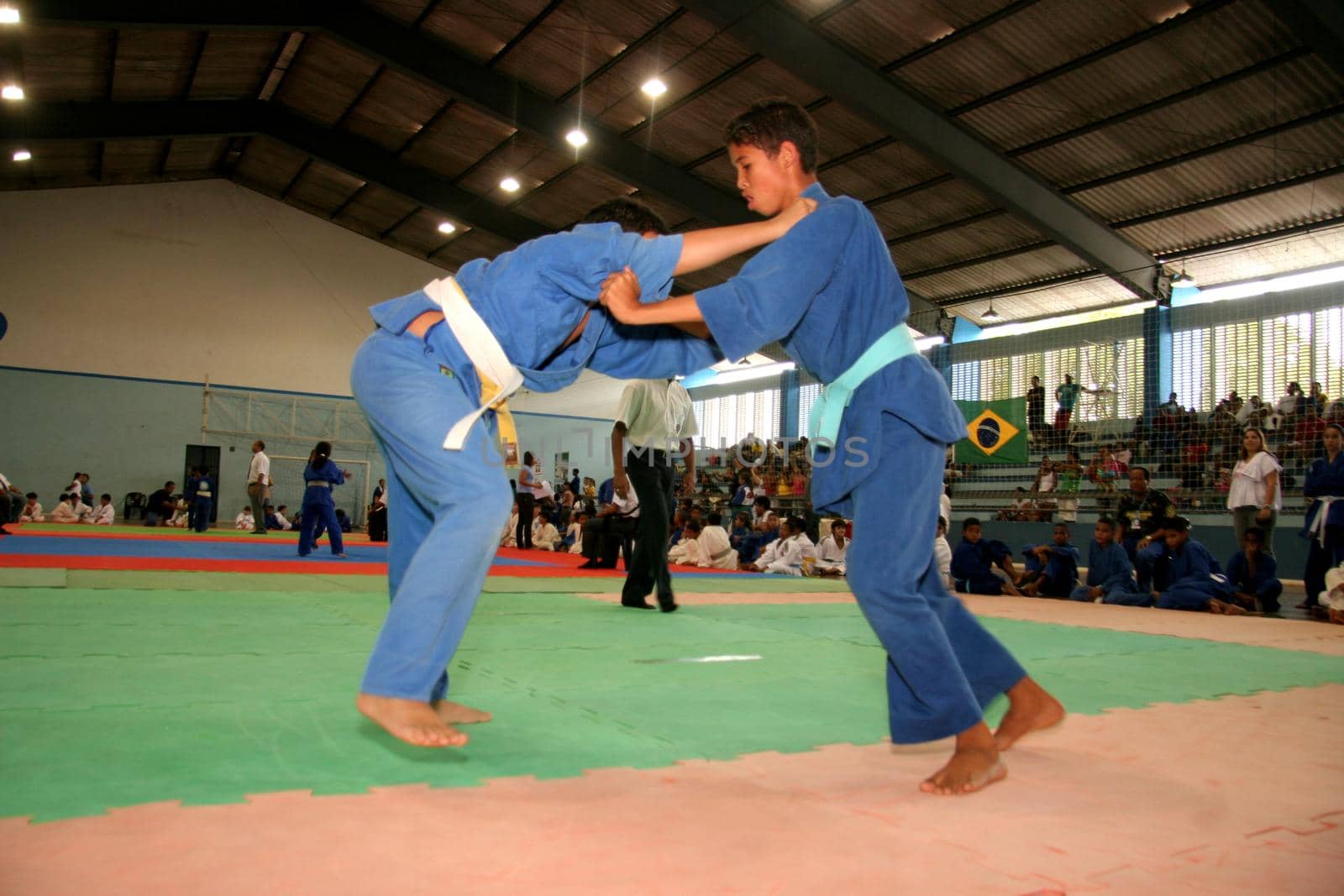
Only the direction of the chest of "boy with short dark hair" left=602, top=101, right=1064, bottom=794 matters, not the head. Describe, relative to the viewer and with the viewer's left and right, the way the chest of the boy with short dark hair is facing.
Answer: facing to the left of the viewer

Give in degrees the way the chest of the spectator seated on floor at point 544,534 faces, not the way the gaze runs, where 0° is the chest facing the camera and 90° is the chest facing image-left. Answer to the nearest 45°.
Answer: approximately 45°

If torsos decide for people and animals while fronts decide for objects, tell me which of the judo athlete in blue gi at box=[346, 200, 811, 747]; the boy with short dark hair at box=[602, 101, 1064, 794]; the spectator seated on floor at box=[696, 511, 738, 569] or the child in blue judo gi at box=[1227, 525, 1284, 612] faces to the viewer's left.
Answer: the boy with short dark hair

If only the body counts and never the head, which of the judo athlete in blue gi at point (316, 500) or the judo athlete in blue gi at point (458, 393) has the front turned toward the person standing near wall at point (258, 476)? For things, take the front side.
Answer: the judo athlete in blue gi at point (316, 500)

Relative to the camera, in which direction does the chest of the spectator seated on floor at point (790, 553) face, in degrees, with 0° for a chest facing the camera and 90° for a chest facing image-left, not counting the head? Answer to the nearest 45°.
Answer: approximately 45°

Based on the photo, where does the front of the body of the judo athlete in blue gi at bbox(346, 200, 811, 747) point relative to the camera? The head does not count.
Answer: to the viewer's right

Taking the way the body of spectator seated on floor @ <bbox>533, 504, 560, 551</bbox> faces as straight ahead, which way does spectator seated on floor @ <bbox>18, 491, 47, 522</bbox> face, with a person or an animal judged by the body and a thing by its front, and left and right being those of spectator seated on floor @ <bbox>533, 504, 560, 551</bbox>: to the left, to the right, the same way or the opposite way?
to the left

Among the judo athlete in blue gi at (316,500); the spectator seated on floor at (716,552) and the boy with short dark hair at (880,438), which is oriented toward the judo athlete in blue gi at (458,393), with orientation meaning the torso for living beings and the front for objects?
the boy with short dark hair

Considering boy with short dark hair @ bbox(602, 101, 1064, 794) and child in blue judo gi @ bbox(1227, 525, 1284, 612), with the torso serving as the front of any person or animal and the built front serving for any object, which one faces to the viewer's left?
the boy with short dark hair
